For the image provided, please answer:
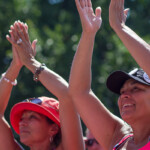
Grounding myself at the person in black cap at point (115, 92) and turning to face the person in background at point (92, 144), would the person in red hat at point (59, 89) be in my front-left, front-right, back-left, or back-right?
front-left

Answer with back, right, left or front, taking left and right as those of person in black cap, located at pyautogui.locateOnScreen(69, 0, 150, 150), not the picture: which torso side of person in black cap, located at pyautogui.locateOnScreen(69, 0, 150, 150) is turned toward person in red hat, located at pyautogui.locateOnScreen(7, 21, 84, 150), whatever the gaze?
right

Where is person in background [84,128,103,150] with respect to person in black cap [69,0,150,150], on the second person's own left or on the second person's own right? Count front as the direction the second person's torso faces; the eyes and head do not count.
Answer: on the second person's own right

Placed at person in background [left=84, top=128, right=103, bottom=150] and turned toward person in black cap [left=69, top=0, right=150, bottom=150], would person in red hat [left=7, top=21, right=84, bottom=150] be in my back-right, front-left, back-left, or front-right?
front-right

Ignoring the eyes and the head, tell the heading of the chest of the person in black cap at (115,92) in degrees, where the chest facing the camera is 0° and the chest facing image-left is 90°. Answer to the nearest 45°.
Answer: approximately 45°

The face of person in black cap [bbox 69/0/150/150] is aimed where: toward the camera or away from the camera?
toward the camera
